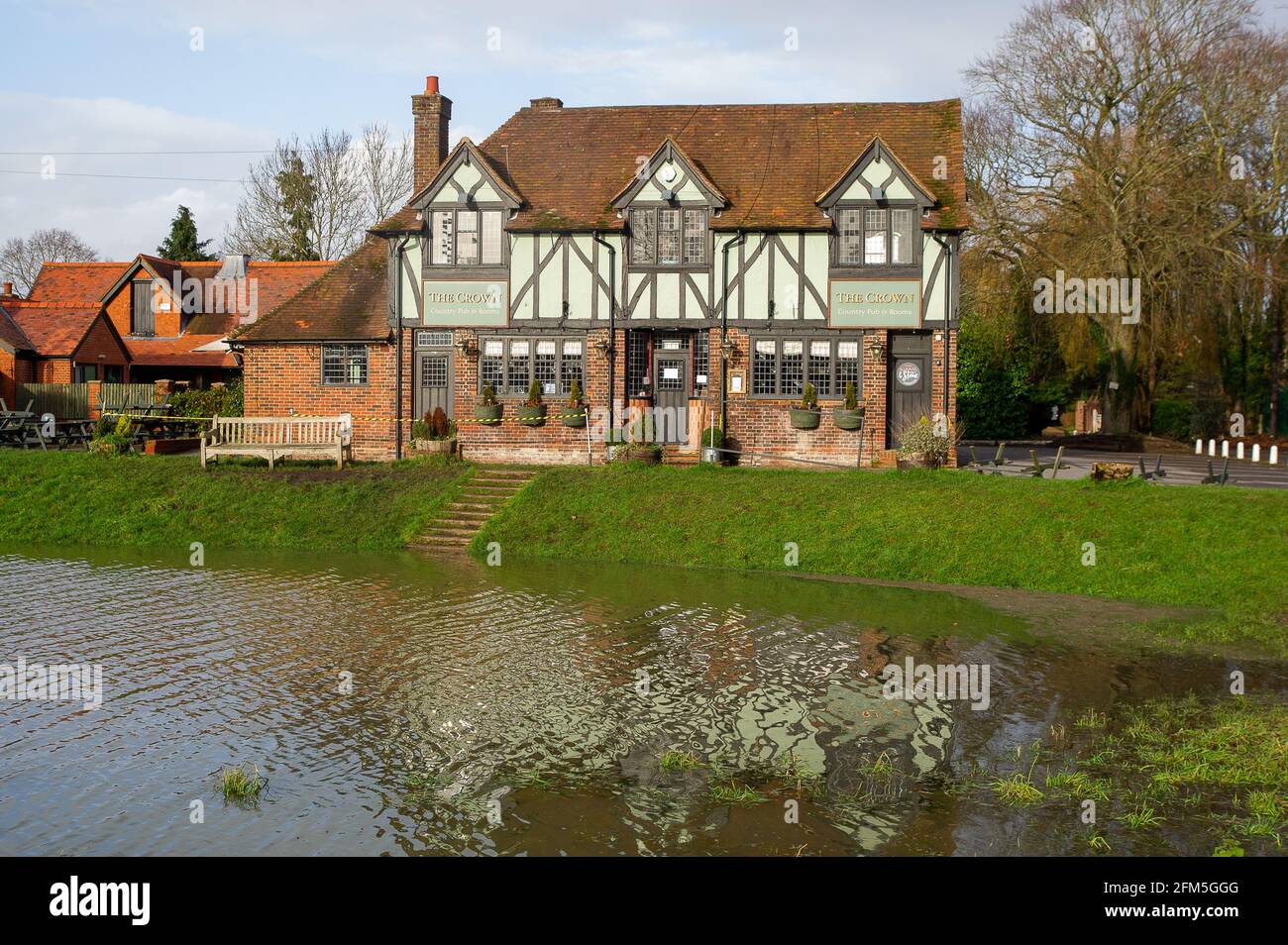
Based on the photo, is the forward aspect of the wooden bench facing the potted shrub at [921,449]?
no

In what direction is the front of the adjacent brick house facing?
toward the camera

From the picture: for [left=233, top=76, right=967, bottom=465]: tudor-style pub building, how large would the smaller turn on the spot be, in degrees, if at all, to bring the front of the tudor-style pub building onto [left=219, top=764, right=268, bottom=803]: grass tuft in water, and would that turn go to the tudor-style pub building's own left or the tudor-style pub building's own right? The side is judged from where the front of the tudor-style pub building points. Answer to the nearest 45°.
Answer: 0° — it already faces it

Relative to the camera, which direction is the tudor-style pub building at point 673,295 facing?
toward the camera

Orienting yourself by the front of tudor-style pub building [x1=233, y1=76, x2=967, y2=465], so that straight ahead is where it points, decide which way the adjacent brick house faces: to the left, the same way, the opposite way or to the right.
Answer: the same way

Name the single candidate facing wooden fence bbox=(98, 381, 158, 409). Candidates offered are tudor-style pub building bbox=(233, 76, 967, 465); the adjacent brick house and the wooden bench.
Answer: the adjacent brick house

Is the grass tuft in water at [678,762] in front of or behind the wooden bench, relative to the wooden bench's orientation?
in front

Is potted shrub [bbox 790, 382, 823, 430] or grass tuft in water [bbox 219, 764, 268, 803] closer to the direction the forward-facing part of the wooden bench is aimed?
the grass tuft in water

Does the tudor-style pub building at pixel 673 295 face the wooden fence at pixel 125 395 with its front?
no

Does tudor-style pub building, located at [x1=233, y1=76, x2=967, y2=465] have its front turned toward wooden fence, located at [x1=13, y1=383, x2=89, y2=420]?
no

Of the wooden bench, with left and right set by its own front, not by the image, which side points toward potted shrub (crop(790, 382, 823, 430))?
left

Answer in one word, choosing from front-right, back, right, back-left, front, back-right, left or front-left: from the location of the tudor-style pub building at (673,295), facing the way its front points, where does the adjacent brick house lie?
back-right

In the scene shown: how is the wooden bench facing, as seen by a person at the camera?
facing the viewer

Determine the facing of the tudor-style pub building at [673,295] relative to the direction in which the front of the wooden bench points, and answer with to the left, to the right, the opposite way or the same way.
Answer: the same way
